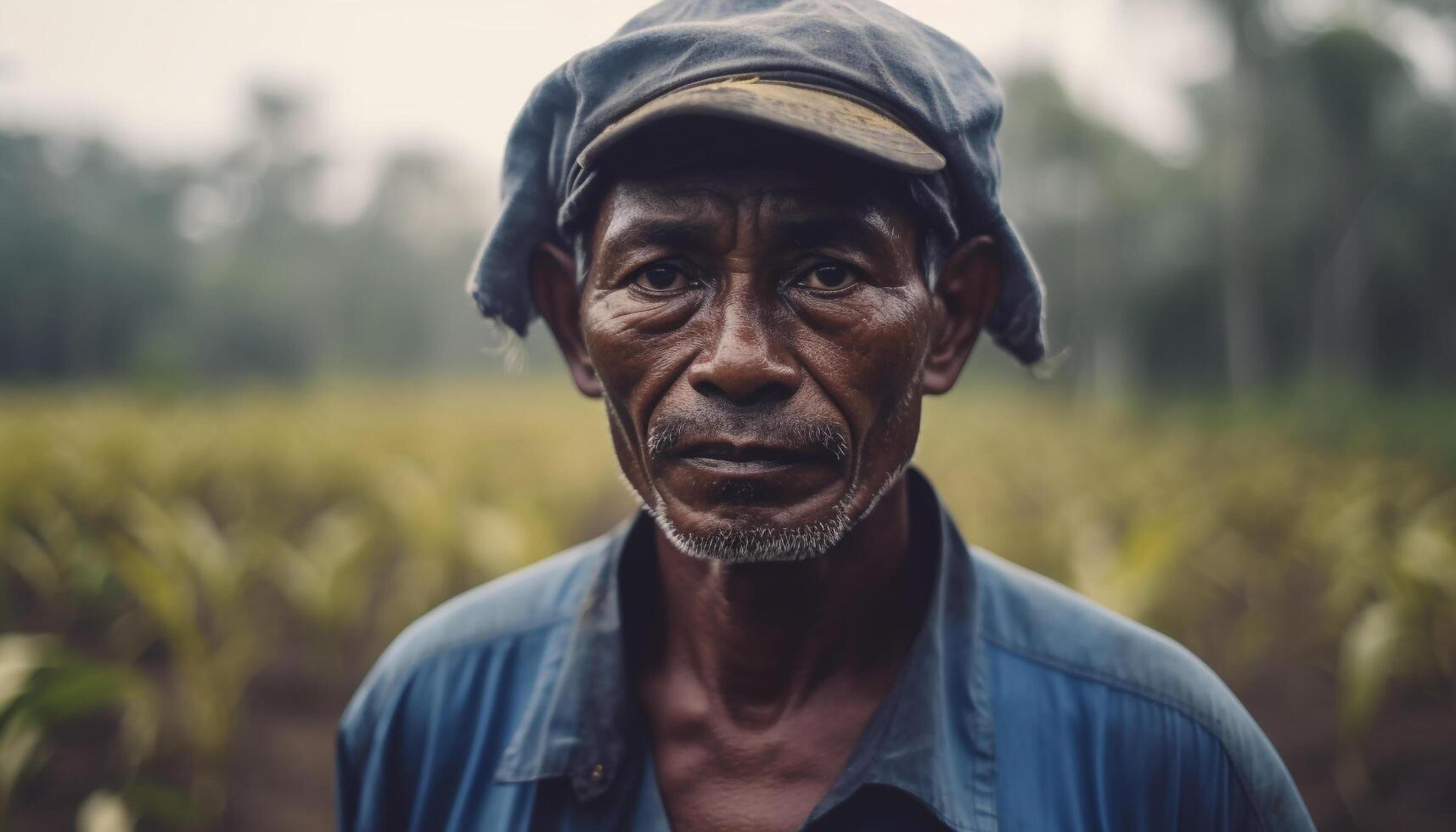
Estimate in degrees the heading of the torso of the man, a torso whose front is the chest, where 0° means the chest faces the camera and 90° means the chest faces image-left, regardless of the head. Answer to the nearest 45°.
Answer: approximately 0°

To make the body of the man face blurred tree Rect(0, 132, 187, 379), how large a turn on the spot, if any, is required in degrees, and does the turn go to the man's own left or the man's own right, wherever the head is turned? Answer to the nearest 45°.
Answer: approximately 135° to the man's own right
